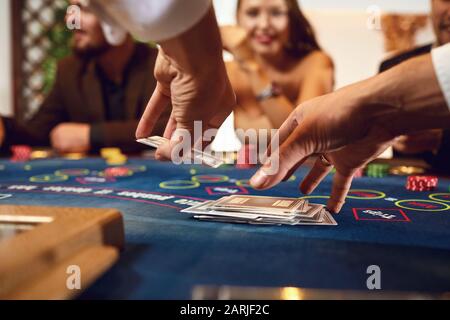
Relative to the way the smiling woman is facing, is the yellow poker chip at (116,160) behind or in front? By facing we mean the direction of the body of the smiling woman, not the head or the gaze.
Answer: in front

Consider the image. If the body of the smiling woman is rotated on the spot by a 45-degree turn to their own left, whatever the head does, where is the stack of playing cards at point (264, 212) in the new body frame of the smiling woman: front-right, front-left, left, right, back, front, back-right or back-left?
front-right

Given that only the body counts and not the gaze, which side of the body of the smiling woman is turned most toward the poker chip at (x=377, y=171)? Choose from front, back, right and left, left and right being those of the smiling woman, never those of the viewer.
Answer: front

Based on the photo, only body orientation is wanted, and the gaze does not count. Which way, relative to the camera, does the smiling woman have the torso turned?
toward the camera

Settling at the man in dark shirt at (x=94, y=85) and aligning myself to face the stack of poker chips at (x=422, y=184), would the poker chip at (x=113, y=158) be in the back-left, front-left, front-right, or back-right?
front-right

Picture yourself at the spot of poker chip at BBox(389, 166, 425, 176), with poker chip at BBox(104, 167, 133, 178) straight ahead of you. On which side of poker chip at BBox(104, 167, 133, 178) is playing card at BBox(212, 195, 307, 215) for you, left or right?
left

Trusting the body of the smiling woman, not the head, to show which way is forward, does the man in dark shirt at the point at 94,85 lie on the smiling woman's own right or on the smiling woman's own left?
on the smiling woman's own right

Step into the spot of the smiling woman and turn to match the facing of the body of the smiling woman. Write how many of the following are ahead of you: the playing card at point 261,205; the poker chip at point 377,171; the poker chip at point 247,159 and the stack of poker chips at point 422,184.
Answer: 4

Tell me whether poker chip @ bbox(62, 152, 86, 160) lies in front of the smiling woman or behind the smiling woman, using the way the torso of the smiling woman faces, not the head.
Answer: in front

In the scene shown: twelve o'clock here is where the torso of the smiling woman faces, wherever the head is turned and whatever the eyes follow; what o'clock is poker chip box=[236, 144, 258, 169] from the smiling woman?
The poker chip is roughly at 12 o'clock from the smiling woman.

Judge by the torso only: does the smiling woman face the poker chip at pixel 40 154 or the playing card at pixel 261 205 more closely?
the playing card

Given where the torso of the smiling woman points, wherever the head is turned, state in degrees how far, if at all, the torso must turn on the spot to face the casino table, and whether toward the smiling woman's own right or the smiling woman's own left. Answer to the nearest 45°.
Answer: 0° — they already face it

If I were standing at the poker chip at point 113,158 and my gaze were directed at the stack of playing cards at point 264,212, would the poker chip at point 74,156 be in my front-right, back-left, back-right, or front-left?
back-right

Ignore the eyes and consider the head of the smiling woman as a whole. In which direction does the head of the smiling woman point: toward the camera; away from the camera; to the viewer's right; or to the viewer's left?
toward the camera

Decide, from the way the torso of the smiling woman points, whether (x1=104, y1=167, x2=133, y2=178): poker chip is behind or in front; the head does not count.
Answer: in front

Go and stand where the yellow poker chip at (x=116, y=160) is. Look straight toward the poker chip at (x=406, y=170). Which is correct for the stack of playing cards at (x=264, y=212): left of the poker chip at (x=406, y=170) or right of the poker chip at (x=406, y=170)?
right
